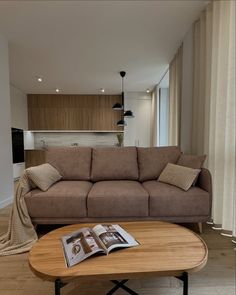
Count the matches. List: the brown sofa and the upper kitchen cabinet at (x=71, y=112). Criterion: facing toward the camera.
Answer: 2

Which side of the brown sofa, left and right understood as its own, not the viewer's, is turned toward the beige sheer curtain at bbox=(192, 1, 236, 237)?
left

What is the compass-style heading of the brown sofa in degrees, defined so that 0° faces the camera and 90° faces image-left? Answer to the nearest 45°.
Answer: approximately 0°

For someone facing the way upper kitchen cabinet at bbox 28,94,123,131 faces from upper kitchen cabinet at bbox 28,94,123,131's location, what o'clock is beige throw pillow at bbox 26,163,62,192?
The beige throw pillow is roughly at 12 o'clock from the upper kitchen cabinet.

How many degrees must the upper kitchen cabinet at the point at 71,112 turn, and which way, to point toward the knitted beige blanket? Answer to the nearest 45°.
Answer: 0° — it already faces it

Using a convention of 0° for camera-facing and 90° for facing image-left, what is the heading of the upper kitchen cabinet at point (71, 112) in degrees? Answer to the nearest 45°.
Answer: approximately 0°

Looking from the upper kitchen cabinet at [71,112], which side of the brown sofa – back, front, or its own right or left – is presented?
back

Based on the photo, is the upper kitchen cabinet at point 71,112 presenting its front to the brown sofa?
yes
